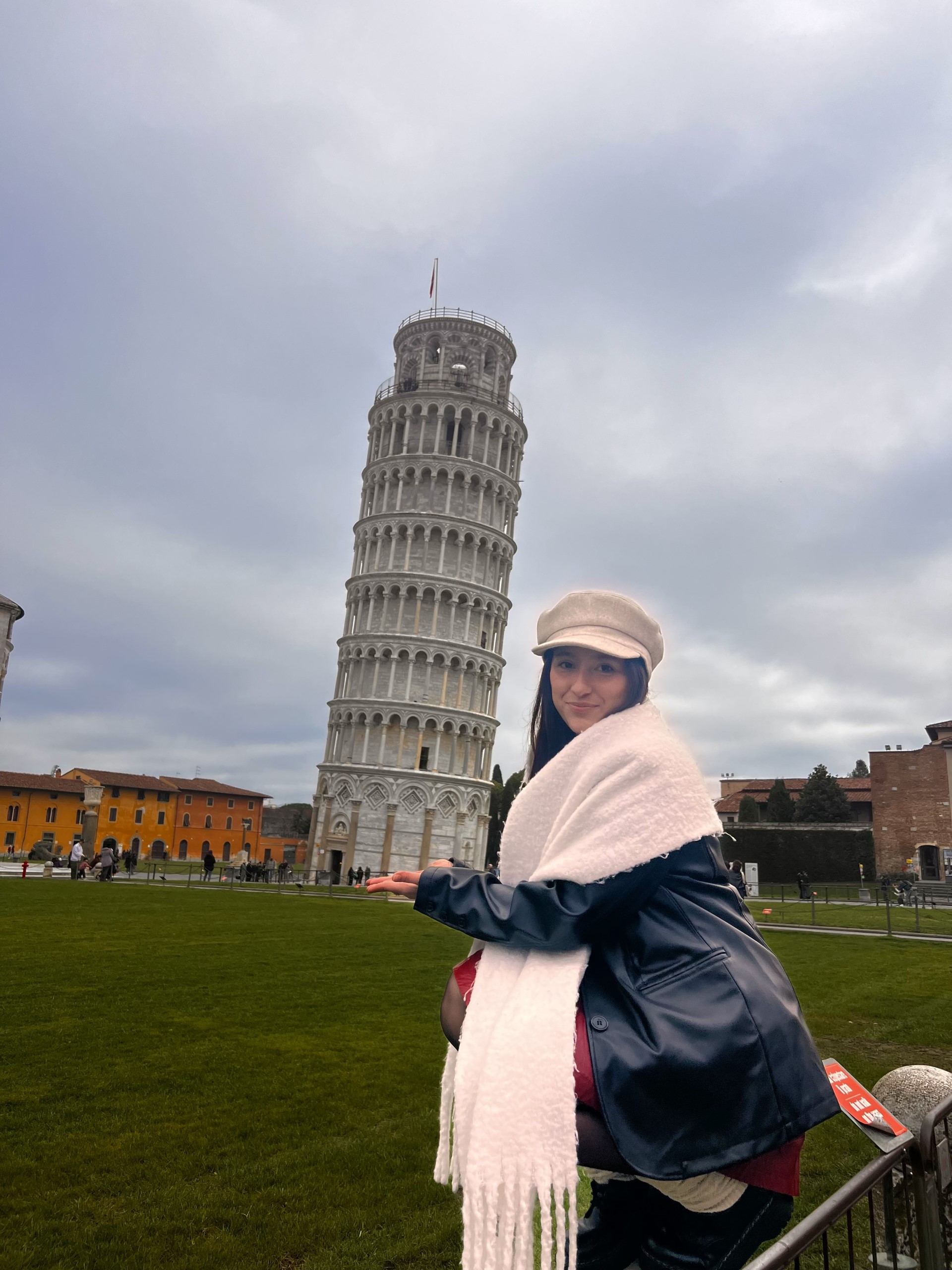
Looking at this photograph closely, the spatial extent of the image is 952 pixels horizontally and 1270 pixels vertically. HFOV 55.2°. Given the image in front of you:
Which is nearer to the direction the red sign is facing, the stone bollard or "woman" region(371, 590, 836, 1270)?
the woman

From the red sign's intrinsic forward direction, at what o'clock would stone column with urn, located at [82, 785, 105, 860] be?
The stone column with urn is roughly at 6 o'clock from the red sign.

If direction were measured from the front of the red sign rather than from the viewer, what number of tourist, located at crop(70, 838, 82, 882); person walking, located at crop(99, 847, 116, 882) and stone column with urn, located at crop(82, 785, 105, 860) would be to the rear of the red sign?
3
